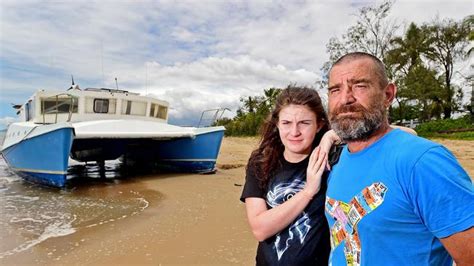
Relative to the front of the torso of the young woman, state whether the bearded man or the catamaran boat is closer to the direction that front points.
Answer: the bearded man

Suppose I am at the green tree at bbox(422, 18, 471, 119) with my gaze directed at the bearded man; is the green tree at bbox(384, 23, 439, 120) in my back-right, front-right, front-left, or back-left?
front-right

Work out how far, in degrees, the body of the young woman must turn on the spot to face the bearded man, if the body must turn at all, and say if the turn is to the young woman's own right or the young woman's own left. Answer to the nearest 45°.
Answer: approximately 45° to the young woman's own left

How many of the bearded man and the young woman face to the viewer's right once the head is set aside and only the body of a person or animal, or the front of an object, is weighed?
0

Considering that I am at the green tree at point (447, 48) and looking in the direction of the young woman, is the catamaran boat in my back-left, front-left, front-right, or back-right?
front-right

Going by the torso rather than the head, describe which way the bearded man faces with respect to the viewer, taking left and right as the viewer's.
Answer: facing the viewer and to the left of the viewer

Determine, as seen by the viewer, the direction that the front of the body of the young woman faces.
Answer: toward the camera

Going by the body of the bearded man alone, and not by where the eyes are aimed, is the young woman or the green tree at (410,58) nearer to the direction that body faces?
the young woman

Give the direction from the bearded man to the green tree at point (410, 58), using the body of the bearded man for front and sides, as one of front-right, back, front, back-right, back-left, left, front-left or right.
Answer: back-right
